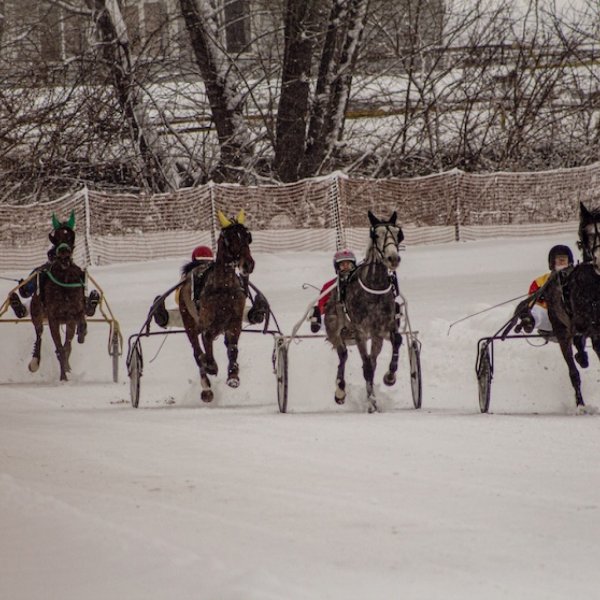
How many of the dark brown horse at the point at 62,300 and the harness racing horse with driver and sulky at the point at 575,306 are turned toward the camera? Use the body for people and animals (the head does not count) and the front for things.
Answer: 2

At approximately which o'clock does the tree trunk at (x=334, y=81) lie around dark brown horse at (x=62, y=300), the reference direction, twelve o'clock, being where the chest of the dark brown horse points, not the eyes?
The tree trunk is roughly at 7 o'clock from the dark brown horse.

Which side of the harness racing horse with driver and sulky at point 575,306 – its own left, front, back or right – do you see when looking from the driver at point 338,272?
right

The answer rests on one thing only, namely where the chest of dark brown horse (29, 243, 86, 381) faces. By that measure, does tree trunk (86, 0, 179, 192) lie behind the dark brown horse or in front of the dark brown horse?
behind

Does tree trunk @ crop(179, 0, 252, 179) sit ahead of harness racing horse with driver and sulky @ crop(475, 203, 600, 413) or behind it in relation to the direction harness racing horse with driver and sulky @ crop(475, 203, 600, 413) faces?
behind

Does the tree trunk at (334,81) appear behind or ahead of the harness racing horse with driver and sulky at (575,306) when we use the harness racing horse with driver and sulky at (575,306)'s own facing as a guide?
behind

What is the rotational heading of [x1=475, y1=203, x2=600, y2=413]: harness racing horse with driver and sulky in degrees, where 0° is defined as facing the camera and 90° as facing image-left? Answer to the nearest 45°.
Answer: approximately 0°
